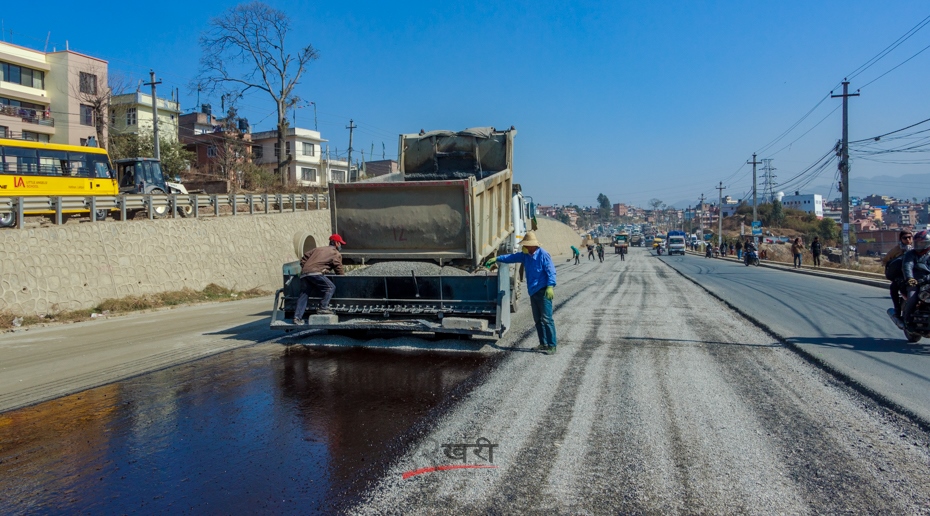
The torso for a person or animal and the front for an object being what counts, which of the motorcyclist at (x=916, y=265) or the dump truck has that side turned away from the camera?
the dump truck

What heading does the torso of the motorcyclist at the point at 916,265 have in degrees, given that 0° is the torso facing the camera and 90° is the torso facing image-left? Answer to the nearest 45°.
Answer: approximately 315°

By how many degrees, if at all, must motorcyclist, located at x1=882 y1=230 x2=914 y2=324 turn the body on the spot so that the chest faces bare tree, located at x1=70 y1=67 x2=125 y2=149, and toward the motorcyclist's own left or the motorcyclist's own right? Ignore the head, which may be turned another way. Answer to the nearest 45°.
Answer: approximately 135° to the motorcyclist's own right

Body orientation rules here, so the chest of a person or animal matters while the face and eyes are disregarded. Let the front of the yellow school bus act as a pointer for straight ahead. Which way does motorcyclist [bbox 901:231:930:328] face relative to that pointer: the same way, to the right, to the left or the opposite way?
the opposite way

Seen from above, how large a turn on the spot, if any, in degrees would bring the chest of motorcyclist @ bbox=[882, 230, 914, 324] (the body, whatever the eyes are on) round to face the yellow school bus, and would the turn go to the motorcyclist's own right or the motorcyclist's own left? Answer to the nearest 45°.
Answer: approximately 135° to the motorcyclist's own right

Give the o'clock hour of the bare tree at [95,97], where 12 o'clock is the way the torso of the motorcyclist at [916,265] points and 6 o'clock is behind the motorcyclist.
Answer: The bare tree is roughly at 5 o'clock from the motorcyclist.

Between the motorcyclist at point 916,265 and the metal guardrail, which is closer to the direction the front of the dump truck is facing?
the metal guardrail

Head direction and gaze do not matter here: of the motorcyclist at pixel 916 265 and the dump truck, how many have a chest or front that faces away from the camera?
1

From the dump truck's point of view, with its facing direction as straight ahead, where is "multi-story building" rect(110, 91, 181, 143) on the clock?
The multi-story building is roughly at 11 o'clock from the dump truck.

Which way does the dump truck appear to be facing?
away from the camera

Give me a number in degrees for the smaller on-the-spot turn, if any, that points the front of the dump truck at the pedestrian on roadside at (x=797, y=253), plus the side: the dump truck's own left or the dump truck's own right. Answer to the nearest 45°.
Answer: approximately 45° to the dump truck's own right

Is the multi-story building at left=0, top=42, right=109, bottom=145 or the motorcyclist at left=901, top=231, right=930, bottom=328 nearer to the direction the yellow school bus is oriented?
the multi-story building

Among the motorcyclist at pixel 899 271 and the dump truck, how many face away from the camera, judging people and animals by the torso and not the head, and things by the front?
1

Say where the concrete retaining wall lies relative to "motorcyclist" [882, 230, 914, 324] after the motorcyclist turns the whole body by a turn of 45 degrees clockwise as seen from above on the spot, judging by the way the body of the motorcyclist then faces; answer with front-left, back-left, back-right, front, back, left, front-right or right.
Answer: right
